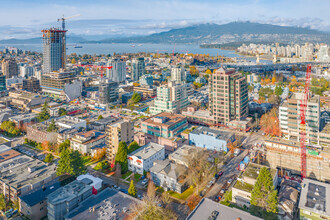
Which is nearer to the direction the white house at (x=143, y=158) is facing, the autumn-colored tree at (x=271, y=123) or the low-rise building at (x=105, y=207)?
the low-rise building

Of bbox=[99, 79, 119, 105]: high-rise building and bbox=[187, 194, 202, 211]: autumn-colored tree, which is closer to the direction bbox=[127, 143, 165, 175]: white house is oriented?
the autumn-colored tree

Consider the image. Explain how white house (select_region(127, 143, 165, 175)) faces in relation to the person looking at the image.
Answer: facing the viewer and to the left of the viewer

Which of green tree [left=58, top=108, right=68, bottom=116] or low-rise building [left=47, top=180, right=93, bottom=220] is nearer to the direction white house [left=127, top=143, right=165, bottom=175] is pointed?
the low-rise building

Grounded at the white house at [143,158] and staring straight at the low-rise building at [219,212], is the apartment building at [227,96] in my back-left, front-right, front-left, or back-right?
back-left

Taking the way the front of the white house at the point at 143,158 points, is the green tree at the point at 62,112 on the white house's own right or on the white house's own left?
on the white house's own right

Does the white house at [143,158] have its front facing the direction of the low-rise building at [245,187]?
no

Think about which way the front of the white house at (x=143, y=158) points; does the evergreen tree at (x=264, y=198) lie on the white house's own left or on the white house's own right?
on the white house's own left

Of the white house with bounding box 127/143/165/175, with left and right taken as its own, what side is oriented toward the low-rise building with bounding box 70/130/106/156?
right

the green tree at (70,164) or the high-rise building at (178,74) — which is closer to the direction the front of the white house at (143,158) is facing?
the green tree

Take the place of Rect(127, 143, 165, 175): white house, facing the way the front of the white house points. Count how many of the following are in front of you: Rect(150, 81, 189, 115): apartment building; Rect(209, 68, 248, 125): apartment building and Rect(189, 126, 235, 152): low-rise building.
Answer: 0

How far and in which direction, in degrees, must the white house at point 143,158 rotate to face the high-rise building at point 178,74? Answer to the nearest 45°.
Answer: approximately 135° to its right
